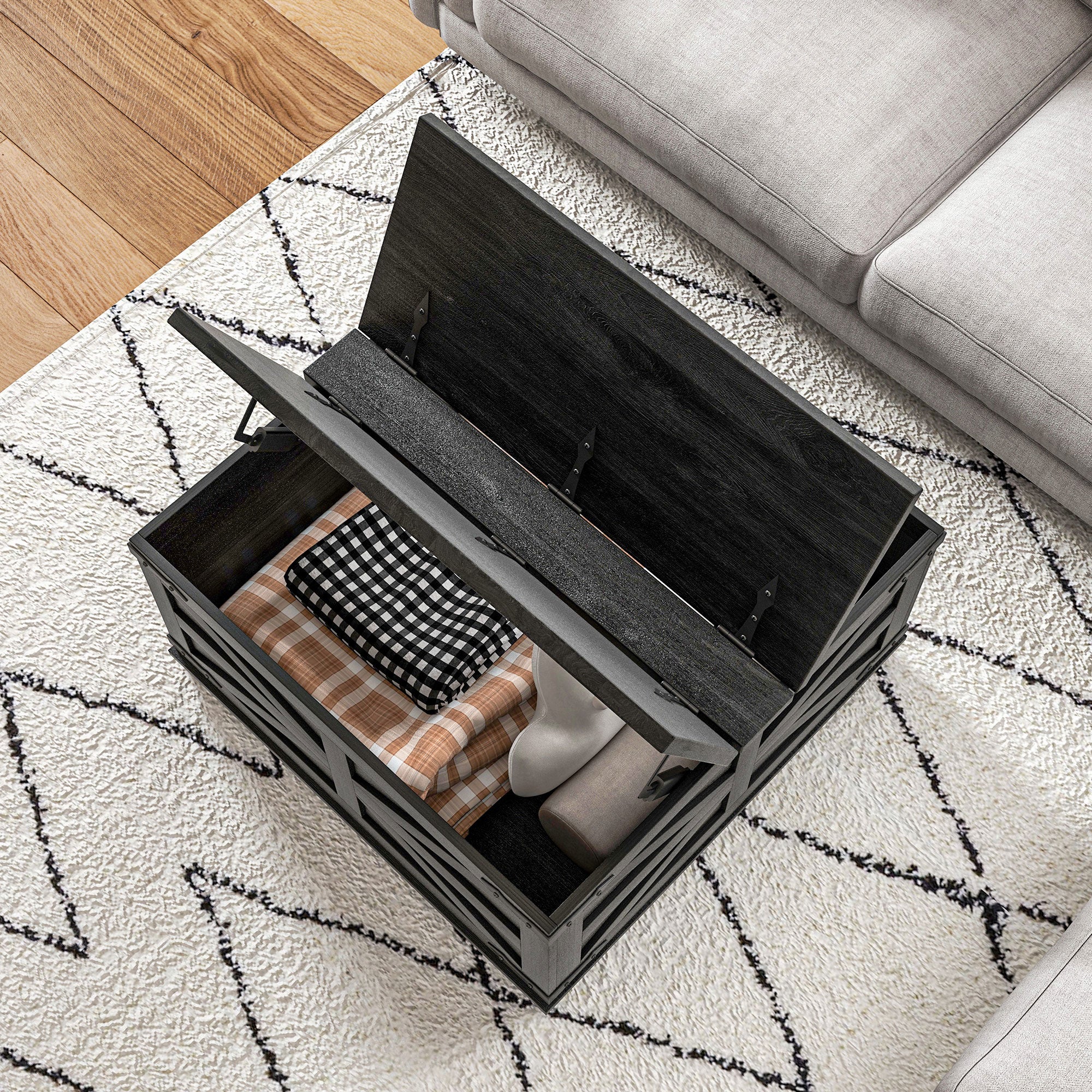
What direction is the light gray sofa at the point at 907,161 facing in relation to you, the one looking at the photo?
facing the viewer and to the left of the viewer
